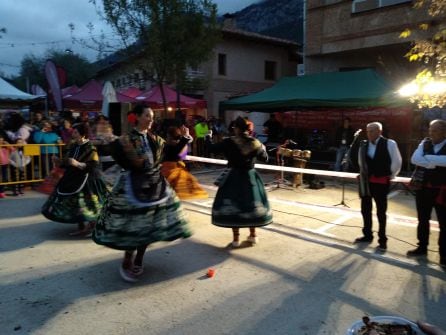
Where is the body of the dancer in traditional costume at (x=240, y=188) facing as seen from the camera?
away from the camera

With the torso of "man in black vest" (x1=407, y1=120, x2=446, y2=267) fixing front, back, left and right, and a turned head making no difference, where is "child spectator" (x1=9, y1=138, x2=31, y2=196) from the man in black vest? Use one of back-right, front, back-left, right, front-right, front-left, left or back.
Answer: front-right

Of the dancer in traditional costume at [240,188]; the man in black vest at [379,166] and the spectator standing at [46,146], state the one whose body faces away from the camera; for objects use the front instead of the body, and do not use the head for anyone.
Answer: the dancer in traditional costume

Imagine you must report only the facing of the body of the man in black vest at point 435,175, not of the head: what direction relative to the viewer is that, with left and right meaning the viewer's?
facing the viewer and to the left of the viewer

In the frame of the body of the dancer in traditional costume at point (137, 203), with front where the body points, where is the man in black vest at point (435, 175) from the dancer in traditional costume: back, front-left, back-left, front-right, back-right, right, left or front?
front-left

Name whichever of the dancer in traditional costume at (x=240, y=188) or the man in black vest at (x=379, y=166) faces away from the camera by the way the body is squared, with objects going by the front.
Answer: the dancer in traditional costume

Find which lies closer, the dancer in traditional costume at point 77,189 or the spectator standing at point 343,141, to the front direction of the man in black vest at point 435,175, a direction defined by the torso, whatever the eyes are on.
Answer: the dancer in traditional costume

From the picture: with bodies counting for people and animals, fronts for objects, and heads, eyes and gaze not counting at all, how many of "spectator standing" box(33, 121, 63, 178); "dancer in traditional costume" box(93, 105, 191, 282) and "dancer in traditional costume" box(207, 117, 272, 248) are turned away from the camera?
1

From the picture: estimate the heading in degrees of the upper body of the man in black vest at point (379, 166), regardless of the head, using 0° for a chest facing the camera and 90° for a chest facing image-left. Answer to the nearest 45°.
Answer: approximately 45°

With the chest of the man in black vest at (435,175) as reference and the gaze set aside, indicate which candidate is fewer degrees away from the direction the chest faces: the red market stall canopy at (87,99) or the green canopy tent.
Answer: the red market stall canopy

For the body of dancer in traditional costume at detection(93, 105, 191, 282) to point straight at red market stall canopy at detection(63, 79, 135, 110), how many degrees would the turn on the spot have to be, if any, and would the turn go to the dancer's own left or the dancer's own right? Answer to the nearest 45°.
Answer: approximately 135° to the dancer's own left

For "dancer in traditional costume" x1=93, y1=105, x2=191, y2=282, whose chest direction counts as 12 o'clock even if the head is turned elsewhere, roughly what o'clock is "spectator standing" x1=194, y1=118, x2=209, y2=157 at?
The spectator standing is roughly at 8 o'clock from the dancer in traditional costume.

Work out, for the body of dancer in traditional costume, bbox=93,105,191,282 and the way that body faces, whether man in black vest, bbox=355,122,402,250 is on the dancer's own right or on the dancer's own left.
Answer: on the dancer's own left

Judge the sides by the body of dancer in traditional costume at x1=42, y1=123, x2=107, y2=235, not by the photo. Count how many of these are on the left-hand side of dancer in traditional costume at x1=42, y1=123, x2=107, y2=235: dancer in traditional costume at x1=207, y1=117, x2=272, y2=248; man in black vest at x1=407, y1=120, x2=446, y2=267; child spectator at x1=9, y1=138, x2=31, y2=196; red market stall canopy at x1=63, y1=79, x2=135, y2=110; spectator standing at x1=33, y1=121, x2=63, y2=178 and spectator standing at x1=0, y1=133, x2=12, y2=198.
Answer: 2

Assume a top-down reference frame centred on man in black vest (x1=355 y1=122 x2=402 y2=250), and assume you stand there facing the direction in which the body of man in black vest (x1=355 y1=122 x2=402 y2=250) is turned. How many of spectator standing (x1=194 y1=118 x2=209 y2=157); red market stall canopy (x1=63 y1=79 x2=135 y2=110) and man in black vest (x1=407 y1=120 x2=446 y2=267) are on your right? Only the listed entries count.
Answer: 2
